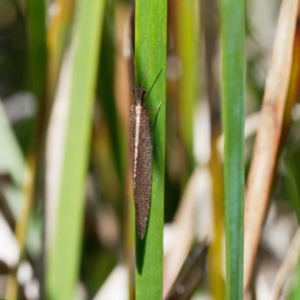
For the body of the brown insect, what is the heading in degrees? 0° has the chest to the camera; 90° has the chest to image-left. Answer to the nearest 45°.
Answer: approximately 180°
